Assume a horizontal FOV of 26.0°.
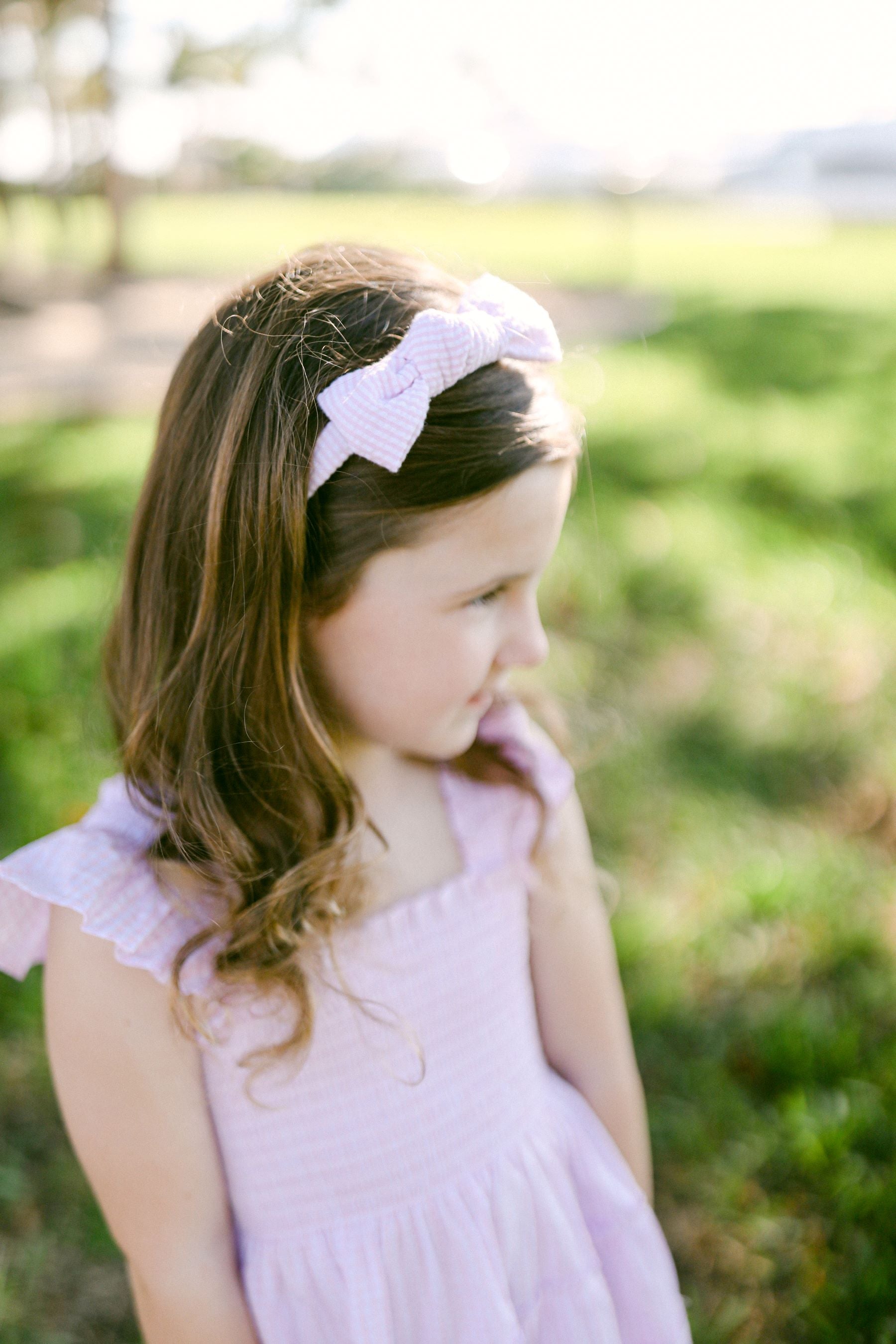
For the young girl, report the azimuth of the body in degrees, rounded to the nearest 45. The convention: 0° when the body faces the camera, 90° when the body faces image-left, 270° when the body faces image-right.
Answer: approximately 315°

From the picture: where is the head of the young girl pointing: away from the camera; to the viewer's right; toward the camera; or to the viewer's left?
to the viewer's right
